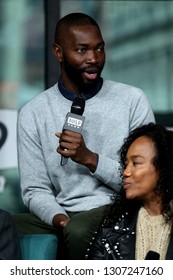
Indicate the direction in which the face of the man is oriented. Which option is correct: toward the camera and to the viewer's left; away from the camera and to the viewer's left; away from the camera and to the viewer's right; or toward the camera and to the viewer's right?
toward the camera and to the viewer's right

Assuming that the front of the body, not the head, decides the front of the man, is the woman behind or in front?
in front

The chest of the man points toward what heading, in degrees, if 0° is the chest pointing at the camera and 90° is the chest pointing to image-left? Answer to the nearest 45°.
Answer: approximately 0°
